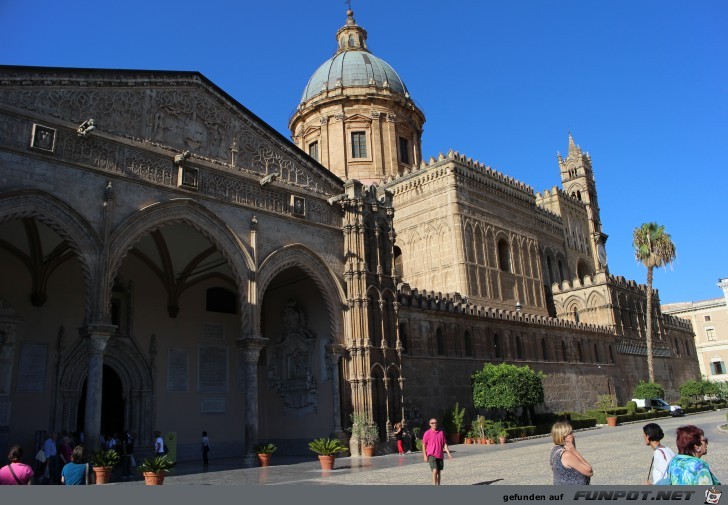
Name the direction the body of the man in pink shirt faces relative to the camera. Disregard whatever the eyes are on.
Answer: toward the camera

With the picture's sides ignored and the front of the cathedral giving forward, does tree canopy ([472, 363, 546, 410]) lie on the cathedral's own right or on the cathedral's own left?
on the cathedral's own left

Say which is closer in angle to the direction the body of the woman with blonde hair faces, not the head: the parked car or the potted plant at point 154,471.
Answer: the parked car

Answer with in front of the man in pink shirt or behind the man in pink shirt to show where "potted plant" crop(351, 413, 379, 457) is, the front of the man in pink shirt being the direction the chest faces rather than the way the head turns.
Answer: behind

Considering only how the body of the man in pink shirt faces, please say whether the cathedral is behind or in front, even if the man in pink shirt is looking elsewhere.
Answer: behind

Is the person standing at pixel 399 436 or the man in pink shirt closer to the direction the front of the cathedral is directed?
the man in pink shirt

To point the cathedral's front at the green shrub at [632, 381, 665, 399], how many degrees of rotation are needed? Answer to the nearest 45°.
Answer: approximately 90° to its left
